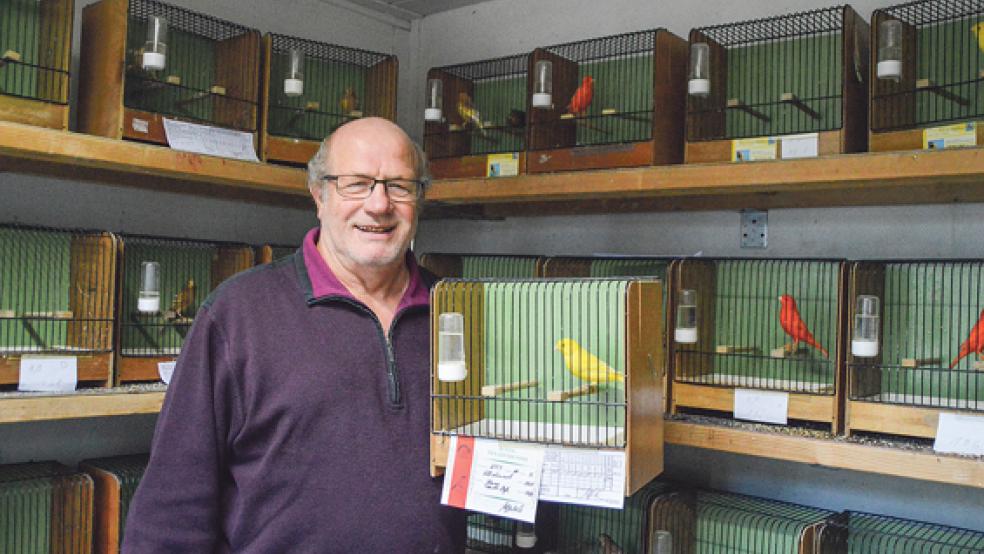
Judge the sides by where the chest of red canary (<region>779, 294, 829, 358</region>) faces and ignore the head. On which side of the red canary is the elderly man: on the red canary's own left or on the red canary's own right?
on the red canary's own left

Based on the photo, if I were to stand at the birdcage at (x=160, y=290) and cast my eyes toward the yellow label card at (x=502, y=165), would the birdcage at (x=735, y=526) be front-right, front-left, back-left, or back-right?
front-right

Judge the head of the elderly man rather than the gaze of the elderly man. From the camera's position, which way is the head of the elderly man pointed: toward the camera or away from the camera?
toward the camera

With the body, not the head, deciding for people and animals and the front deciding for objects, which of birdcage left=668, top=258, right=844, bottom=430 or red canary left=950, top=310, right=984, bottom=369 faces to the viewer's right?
the red canary

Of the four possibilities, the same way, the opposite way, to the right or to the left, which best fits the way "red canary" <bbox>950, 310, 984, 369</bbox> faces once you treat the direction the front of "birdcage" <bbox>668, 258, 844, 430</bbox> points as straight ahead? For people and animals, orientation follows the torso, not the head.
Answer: to the left

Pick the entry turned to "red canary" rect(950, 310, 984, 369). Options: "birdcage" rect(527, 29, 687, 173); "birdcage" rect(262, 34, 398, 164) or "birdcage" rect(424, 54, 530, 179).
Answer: "birdcage" rect(262, 34, 398, 164)

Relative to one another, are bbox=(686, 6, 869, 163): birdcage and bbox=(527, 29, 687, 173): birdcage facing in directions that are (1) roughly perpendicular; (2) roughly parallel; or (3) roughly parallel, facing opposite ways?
roughly parallel

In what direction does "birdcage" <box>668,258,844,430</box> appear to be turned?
toward the camera

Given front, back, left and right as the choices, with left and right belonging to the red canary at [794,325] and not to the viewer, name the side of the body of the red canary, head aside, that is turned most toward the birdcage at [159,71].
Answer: front

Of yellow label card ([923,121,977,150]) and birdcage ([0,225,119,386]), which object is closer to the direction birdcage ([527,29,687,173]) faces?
the birdcage

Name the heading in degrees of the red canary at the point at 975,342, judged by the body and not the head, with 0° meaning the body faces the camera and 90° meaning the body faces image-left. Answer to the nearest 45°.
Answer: approximately 270°

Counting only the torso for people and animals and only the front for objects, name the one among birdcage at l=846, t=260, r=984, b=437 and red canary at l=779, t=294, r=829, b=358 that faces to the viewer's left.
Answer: the red canary

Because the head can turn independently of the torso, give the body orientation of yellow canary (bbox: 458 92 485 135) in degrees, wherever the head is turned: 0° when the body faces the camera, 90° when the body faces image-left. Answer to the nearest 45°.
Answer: approximately 90°

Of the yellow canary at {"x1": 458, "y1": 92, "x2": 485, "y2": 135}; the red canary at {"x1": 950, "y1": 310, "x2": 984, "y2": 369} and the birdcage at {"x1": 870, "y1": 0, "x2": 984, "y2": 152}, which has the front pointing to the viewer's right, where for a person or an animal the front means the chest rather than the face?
the red canary

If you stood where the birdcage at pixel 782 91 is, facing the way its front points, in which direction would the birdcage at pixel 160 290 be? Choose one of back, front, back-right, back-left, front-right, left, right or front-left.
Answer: front-right

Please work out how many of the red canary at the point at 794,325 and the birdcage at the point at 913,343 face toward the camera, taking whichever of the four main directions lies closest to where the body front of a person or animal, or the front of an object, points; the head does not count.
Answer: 1
